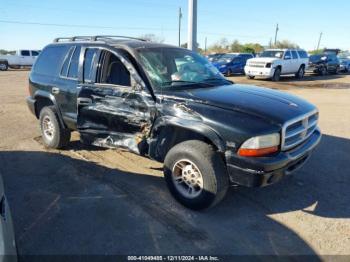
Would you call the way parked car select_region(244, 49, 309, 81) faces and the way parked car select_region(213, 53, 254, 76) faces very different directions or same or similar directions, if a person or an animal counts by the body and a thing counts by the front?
same or similar directions

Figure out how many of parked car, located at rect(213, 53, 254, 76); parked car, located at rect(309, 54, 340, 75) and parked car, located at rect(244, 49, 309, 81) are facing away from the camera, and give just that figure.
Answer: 0

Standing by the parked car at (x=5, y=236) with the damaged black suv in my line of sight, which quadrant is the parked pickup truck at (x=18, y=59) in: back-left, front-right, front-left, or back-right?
front-left

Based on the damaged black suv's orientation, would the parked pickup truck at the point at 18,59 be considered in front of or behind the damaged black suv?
behind

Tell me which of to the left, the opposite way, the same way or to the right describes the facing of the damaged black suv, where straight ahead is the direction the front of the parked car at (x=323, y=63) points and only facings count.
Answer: to the left

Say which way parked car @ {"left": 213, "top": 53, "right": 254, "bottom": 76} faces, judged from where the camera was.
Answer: facing the viewer and to the left of the viewer

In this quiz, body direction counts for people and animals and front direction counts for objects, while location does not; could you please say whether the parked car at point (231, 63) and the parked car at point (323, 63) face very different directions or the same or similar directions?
same or similar directions

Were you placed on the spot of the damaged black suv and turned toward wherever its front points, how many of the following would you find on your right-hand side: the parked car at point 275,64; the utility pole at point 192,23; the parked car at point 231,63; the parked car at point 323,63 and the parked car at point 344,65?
0

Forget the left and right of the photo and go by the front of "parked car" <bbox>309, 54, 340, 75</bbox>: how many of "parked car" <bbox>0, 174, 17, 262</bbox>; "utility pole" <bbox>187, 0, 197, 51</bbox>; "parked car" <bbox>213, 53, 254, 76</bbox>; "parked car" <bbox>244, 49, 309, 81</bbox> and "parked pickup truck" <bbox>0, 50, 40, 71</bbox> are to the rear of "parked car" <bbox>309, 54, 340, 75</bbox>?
0

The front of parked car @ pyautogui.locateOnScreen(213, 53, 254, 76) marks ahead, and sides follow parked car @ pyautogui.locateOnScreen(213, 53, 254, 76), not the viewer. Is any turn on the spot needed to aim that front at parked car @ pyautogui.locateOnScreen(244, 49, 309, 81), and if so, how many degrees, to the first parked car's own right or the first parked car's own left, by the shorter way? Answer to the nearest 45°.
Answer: approximately 90° to the first parked car's own left

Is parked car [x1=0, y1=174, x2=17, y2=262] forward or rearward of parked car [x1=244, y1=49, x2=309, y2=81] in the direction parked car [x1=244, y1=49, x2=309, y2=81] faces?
forward

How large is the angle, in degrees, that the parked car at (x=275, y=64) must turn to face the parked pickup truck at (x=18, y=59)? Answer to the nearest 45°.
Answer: approximately 45° to its right

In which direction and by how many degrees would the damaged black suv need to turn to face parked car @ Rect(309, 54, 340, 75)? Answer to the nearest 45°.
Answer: approximately 90° to its left

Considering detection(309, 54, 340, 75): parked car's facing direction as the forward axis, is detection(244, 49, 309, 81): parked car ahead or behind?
ahead

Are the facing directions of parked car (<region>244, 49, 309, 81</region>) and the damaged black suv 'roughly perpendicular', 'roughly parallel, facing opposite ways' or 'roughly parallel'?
roughly perpendicular

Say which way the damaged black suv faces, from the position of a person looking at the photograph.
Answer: facing the viewer and to the right of the viewer

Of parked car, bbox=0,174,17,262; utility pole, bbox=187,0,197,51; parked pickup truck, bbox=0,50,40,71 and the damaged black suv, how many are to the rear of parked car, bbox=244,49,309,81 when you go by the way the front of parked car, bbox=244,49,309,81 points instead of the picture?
0

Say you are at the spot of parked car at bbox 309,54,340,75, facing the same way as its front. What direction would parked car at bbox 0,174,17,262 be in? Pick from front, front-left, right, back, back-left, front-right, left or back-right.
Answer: front-left

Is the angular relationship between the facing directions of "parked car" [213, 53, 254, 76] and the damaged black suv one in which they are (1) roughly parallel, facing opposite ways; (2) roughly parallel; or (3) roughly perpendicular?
roughly perpendicular

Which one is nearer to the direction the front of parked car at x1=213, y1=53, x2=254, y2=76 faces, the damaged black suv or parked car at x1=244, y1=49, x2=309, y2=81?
the damaged black suv

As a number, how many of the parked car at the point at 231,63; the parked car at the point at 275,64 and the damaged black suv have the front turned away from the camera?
0
